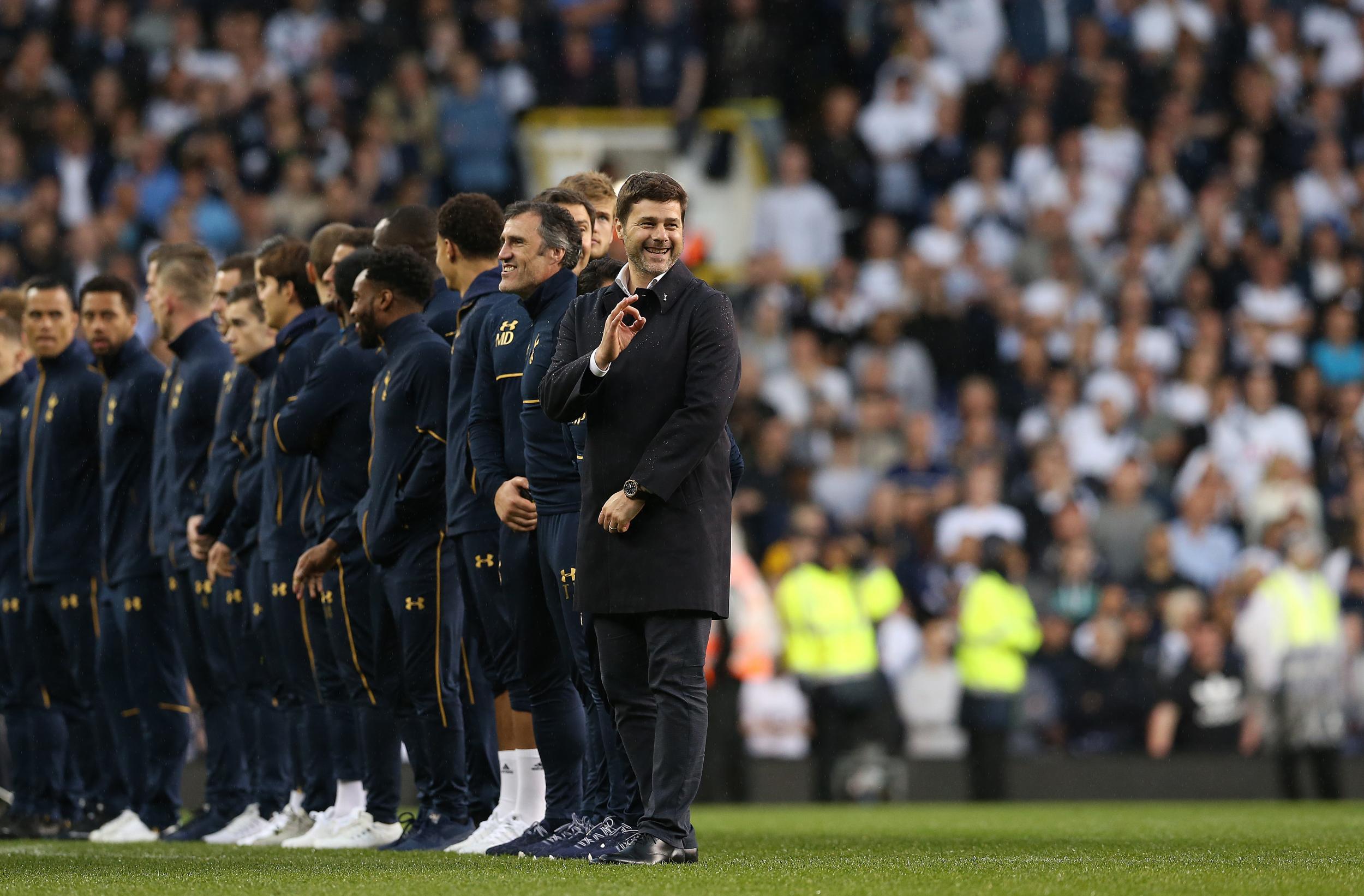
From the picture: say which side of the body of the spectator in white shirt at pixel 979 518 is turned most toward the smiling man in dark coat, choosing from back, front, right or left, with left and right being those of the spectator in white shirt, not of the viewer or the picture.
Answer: front

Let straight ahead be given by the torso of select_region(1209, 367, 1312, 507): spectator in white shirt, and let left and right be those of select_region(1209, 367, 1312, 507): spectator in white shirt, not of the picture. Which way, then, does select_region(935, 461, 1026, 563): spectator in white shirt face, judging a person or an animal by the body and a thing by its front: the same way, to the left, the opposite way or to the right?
the same way

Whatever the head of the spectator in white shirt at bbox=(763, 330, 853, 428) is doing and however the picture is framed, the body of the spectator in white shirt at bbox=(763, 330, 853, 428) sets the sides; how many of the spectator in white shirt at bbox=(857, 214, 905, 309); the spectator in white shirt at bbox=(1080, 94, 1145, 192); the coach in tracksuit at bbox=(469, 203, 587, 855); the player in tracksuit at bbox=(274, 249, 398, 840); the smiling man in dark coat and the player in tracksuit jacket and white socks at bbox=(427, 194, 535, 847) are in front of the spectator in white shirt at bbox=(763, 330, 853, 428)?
4

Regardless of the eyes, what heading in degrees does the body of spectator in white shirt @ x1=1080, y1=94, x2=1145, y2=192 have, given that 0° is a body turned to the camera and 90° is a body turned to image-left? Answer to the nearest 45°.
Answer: approximately 0°

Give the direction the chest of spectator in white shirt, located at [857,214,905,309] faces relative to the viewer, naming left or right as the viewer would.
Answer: facing the viewer

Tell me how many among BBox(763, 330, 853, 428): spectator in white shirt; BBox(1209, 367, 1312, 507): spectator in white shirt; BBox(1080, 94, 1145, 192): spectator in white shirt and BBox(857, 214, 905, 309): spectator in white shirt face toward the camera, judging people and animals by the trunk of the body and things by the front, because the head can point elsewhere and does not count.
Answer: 4

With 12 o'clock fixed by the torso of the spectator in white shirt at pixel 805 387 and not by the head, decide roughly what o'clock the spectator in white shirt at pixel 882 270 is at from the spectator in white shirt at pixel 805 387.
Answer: the spectator in white shirt at pixel 882 270 is roughly at 7 o'clock from the spectator in white shirt at pixel 805 387.

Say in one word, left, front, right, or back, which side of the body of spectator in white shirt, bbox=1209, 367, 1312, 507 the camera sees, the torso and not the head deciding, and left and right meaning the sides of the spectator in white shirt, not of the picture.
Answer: front

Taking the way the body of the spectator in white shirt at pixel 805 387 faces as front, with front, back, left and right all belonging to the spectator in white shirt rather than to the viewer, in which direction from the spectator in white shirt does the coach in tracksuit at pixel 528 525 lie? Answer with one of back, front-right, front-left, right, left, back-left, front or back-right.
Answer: front

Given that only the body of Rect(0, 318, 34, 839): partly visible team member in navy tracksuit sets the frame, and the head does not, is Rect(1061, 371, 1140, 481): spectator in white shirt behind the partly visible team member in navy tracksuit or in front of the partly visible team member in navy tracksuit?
behind

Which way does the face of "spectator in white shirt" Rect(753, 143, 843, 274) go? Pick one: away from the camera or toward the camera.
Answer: toward the camera

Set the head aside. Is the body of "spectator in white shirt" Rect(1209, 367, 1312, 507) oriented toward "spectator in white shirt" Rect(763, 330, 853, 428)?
no
